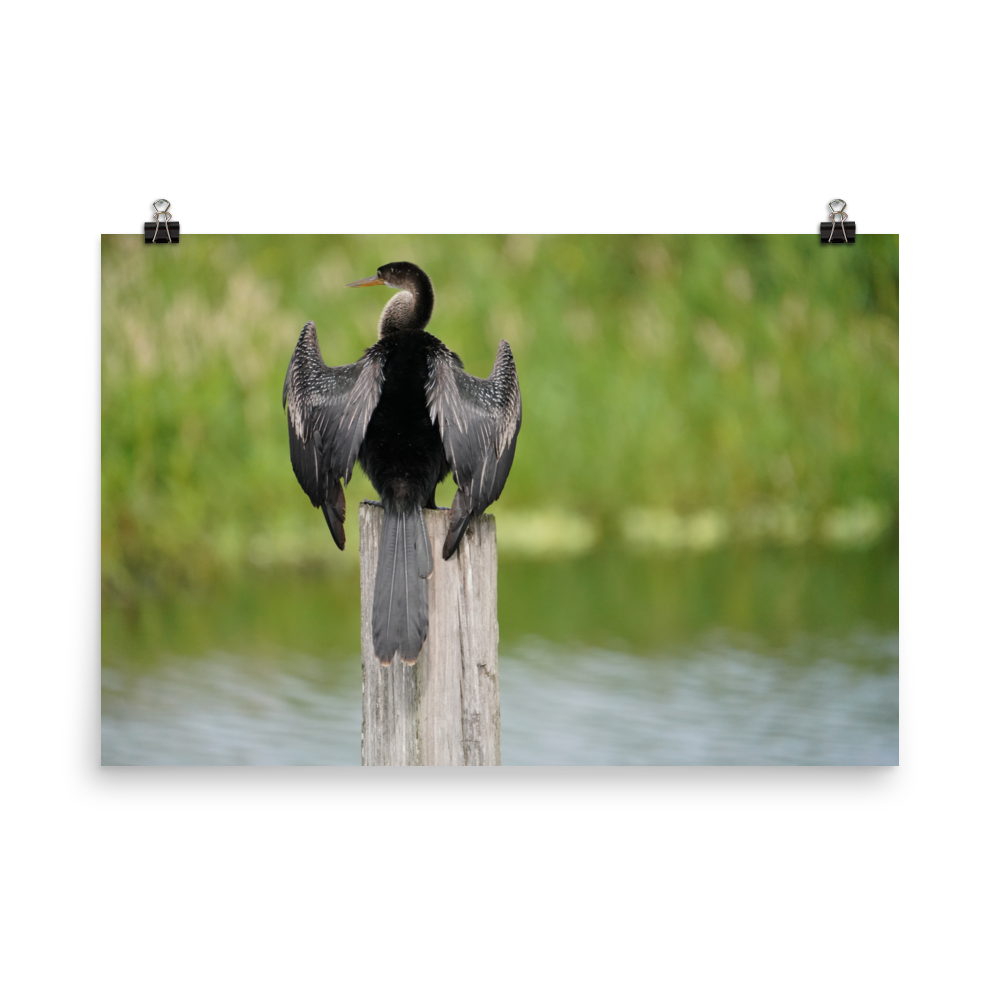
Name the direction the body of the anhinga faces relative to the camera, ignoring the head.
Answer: away from the camera
